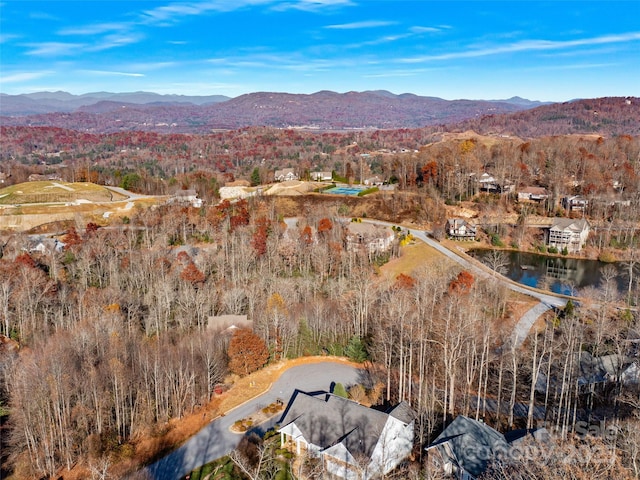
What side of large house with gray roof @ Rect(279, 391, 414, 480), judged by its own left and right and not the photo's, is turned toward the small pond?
back

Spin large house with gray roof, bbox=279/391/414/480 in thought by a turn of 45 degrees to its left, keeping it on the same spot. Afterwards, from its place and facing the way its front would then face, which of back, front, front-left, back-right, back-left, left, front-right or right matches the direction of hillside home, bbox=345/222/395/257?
back

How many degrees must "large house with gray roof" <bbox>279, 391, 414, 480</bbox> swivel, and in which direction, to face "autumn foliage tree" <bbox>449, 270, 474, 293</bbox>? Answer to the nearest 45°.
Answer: approximately 180°

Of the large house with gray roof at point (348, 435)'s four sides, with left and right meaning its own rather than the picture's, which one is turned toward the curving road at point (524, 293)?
back

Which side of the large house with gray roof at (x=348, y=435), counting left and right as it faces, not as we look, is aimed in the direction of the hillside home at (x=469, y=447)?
left

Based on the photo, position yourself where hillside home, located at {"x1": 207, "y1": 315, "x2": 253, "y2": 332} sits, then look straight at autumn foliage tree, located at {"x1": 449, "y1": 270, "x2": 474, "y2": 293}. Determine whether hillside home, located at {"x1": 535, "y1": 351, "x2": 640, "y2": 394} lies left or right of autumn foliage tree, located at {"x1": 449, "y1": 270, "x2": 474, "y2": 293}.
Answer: right

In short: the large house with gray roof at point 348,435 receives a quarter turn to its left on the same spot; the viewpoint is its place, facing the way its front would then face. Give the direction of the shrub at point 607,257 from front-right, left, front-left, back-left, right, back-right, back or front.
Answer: left

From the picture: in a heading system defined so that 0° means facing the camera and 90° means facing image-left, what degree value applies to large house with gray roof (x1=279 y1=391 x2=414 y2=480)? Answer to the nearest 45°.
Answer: approximately 45°

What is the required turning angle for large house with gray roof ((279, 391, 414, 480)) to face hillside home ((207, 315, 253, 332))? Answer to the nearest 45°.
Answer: approximately 90° to its right

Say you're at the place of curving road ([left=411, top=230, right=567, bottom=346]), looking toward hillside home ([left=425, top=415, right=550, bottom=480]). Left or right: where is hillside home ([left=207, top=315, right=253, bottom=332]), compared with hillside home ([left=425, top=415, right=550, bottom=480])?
right
